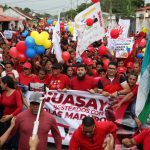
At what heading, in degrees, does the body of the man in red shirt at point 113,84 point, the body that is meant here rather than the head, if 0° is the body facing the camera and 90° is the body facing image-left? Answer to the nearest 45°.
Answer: approximately 0°

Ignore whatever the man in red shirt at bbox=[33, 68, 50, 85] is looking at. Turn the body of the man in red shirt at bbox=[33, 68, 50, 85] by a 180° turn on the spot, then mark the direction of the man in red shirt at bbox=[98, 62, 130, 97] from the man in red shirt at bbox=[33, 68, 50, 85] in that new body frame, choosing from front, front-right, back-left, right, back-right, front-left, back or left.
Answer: back-right

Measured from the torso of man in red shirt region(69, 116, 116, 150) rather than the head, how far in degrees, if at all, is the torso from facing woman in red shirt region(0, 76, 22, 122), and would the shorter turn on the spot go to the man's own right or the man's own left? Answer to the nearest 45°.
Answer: approximately 135° to the man's own right

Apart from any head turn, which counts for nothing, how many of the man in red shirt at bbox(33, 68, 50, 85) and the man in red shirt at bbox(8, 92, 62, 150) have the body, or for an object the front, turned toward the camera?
2

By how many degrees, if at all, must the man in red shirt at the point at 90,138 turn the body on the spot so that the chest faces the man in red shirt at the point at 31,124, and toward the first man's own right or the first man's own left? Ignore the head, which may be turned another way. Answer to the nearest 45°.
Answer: approximately 90° to the first man's own right

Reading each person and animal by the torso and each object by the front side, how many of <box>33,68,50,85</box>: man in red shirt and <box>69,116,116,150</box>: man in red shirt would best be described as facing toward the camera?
2

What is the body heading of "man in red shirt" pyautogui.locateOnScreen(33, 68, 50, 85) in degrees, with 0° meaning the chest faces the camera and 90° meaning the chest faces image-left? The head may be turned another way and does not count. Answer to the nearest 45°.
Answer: approximately 0°

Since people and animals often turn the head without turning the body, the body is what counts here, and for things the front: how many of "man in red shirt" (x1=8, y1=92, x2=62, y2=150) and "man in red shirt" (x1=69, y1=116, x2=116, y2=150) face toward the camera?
2

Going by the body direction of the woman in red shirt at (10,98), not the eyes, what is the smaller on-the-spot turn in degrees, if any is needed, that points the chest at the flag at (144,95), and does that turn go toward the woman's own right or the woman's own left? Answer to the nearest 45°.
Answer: approximately 90° to the woman's own left

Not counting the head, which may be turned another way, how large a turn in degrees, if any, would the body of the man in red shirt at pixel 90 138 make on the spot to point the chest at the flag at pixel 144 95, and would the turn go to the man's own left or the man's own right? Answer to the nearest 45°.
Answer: approximately 90° to the man's own left
